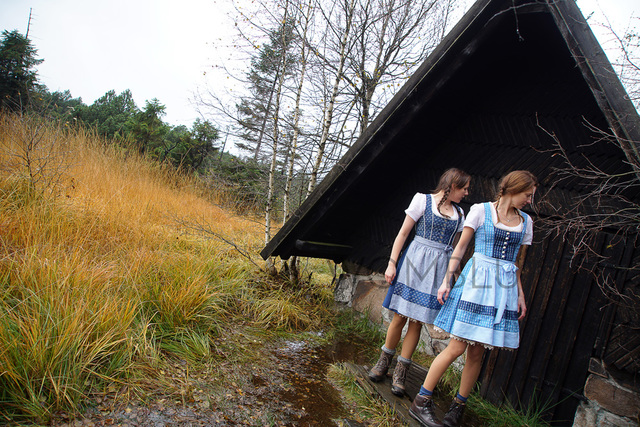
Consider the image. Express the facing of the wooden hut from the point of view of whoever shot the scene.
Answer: facing the viewer and to the left of the viewer
